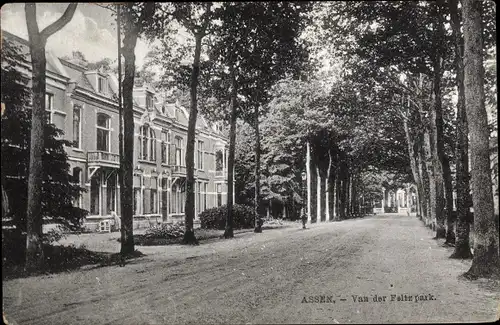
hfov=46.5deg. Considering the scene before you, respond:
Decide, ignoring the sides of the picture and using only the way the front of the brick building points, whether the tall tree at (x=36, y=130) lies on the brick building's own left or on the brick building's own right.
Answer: on the brick building's own right

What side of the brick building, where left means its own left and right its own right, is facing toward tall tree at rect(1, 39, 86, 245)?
right

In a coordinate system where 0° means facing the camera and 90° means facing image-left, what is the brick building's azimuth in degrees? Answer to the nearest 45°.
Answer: approximately 315°
